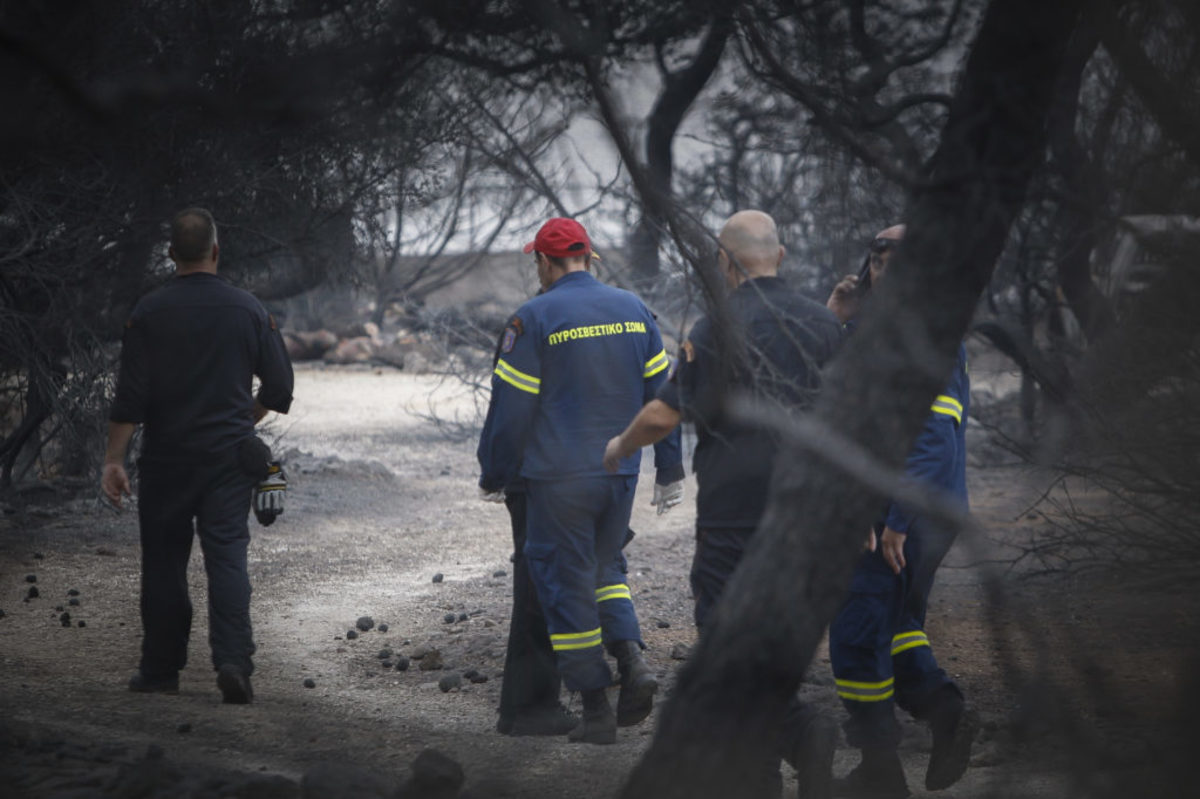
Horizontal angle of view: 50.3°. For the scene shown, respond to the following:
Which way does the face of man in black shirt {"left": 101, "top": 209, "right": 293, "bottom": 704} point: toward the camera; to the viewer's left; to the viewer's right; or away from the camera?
away from the camera

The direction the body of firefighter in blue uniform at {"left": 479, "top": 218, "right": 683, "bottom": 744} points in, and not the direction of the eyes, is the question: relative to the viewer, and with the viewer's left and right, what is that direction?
facing away from the viewer and to the left of the viewer

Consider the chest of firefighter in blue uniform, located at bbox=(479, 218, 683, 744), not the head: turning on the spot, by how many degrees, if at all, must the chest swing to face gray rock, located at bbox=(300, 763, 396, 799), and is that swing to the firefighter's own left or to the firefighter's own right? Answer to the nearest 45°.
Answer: approximately 90° to the firefighter's own left

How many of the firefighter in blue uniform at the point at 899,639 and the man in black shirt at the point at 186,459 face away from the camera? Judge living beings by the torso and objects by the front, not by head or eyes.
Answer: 1

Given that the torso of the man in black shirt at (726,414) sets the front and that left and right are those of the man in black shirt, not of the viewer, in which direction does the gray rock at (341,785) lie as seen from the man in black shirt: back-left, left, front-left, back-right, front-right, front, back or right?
left

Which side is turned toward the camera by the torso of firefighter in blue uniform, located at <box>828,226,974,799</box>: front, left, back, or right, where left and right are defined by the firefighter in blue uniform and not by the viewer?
left

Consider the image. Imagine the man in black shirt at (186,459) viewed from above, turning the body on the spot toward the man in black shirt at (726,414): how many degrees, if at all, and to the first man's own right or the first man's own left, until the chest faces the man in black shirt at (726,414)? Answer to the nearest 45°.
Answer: approximately 135° to the first man's own right

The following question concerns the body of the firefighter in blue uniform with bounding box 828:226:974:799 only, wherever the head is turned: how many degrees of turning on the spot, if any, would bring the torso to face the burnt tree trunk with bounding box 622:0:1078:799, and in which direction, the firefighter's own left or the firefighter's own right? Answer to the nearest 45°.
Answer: approximately 90° to the firefighter's own left

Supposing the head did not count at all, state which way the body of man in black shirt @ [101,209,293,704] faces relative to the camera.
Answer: away from the camera

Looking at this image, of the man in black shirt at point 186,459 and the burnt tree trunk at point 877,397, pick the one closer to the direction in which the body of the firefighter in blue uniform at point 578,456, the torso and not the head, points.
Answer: the man in black shirt
